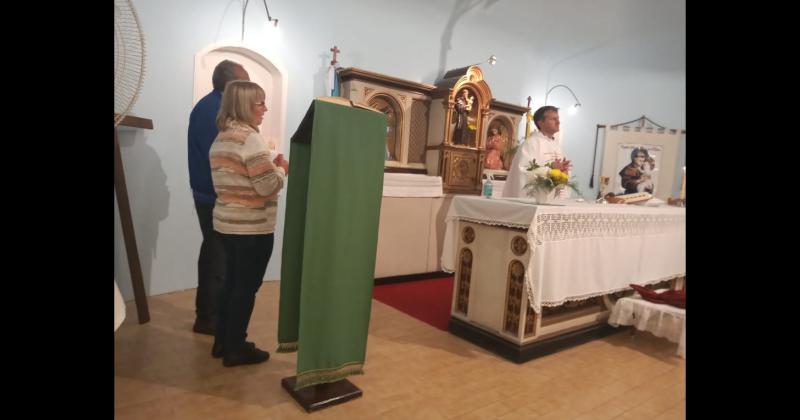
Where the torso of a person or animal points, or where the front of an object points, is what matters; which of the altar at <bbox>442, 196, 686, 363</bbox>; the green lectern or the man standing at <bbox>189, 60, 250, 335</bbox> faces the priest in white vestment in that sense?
the man standing

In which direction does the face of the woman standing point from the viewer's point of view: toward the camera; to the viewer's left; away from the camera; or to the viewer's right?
to the viewer's right

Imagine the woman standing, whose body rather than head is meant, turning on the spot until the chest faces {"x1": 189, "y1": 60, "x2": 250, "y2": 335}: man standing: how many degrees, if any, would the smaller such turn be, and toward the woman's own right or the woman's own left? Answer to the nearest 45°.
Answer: approximately 90° to the woman's own left

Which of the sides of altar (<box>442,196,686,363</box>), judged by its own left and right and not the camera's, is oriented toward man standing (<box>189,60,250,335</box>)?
right

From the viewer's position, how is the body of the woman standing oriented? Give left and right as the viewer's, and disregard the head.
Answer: facing to the right of the viewer

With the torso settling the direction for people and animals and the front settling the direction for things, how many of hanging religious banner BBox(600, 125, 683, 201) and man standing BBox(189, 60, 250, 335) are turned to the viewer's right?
1

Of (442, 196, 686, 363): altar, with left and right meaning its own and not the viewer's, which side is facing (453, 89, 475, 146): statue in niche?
back

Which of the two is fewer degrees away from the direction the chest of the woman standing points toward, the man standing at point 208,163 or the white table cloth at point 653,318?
the white table cloth

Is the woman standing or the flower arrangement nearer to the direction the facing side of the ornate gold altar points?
the flower arrangement
